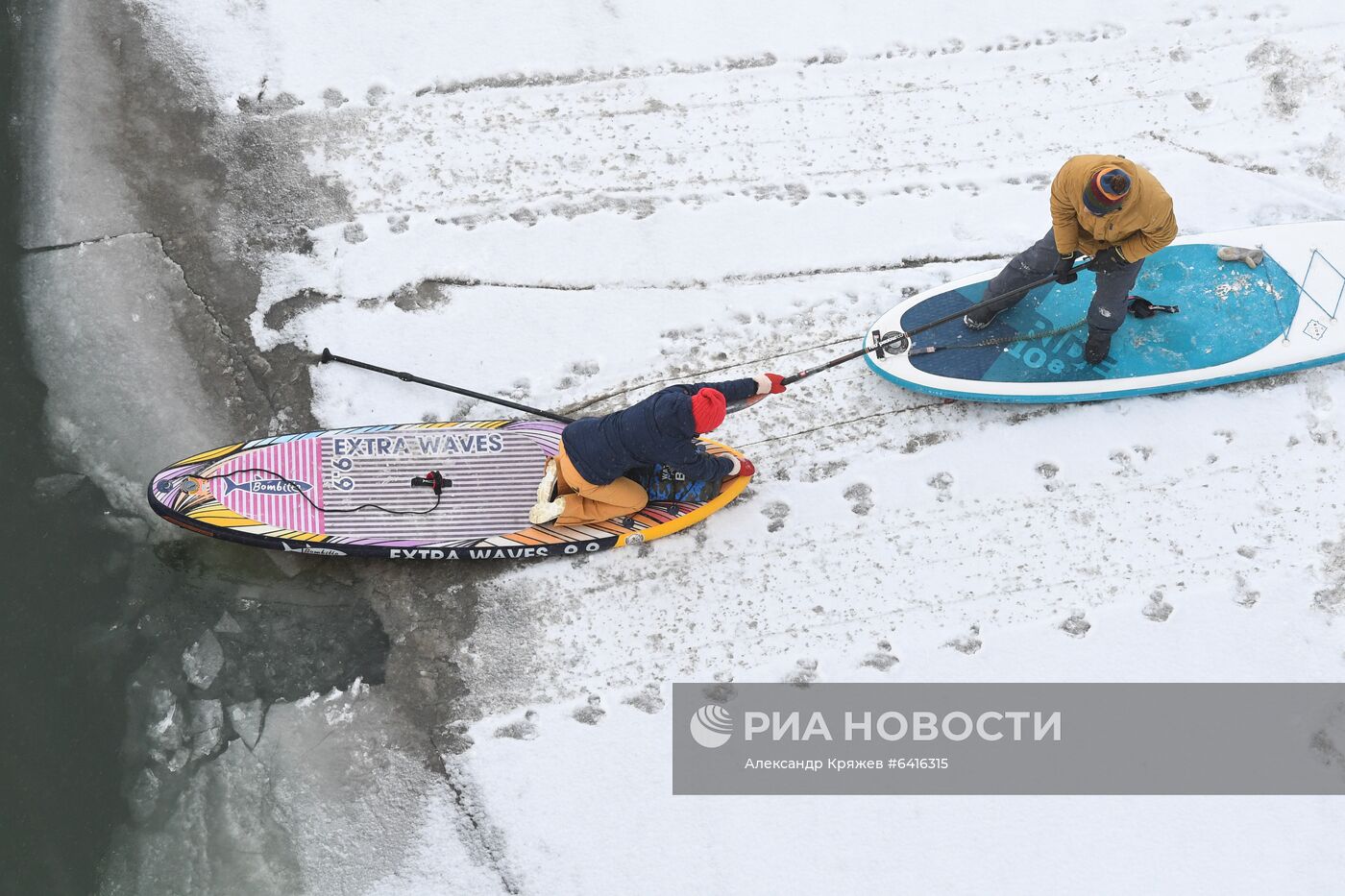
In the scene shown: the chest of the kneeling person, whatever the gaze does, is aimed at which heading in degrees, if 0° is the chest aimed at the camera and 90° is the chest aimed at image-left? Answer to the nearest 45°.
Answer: approximately 270°

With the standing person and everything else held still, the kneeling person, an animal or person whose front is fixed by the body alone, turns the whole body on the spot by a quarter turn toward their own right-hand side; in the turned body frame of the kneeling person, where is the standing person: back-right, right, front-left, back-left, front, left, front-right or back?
left

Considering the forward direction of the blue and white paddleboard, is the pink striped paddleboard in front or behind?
behind

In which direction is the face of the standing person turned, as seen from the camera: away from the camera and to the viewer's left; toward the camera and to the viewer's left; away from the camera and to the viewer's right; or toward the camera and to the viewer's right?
toward the camera and to the viewer's left

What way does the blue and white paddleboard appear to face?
to the viewer's right

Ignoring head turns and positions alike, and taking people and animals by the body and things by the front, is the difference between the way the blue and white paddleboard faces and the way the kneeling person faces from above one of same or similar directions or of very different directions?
same or similar directions
